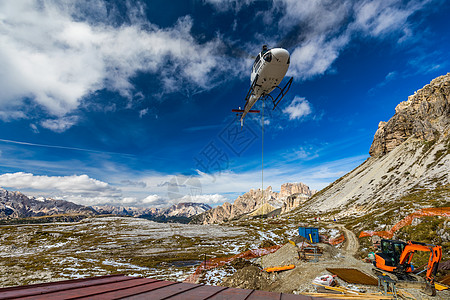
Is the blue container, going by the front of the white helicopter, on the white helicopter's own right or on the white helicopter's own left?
on the white helicopter's own left

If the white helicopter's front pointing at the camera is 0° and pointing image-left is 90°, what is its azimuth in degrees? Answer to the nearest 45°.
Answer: approximately 315°
